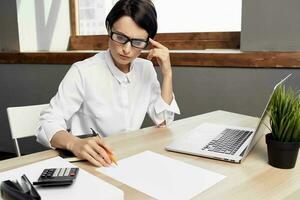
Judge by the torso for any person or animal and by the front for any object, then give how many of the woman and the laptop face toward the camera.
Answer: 1

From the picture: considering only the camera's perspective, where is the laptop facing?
facing to the left of the viewer

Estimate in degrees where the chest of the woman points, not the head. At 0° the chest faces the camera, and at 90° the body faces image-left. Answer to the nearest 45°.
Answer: approximately 0°

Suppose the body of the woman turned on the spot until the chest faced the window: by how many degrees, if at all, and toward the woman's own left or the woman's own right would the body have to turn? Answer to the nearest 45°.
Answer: approximately 135° to the woman's own left

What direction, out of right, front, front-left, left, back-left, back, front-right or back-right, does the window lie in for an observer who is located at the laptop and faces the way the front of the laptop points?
right

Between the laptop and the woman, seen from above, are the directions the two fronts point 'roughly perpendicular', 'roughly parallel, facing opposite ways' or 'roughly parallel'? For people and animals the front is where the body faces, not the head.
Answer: roughly perpendicular
